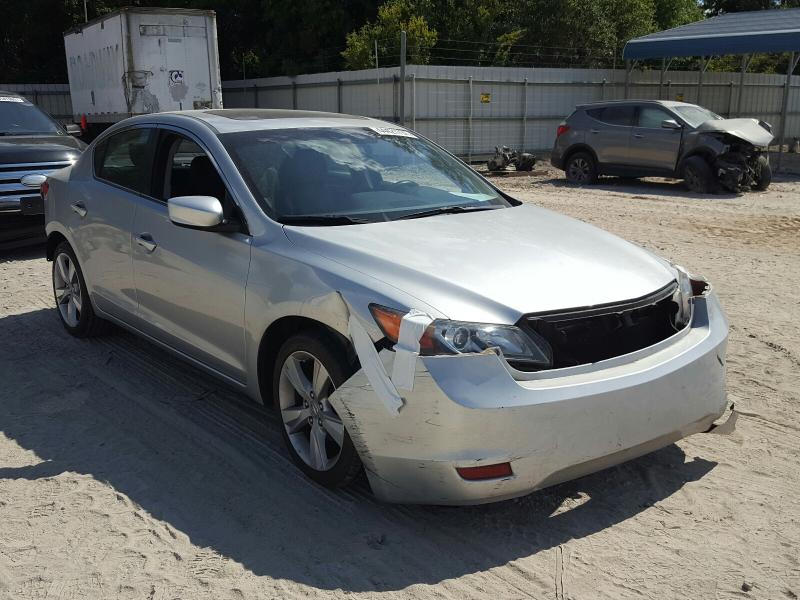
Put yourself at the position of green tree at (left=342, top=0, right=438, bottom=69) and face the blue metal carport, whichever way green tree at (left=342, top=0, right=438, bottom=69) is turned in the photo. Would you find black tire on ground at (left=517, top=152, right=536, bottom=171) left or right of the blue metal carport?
right

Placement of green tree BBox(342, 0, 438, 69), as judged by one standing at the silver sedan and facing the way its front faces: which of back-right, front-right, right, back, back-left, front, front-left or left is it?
back-left

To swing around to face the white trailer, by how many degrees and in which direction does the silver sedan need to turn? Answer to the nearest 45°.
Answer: approximately 135° to its left

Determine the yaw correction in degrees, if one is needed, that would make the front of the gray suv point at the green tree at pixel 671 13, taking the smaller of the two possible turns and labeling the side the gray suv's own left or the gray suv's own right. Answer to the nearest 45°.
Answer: approximately 135° to the gray suv's own left

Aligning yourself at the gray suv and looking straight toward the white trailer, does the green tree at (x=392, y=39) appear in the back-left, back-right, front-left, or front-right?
front-right

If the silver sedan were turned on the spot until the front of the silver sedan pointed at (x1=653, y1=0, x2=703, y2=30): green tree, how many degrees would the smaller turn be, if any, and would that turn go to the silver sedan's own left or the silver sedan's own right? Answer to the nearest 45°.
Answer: approximately 135° to the silver sedan's own left

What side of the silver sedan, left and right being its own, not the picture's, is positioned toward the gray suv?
left

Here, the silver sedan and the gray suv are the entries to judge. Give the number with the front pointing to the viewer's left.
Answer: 0

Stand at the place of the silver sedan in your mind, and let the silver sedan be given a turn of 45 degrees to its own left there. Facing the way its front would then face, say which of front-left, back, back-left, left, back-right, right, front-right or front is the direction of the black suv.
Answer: back-left

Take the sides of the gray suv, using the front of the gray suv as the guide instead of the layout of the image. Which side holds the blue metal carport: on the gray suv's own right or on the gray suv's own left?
on the gray suv's own left

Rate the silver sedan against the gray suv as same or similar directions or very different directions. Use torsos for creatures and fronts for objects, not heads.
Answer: same or similar directions

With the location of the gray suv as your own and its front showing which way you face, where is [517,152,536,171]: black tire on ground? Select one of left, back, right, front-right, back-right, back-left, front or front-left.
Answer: back

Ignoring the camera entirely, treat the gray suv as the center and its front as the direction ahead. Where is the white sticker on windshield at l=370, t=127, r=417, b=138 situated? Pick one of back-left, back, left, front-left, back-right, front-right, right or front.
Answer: front-right

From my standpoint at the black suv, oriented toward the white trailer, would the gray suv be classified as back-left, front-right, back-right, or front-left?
front-right
